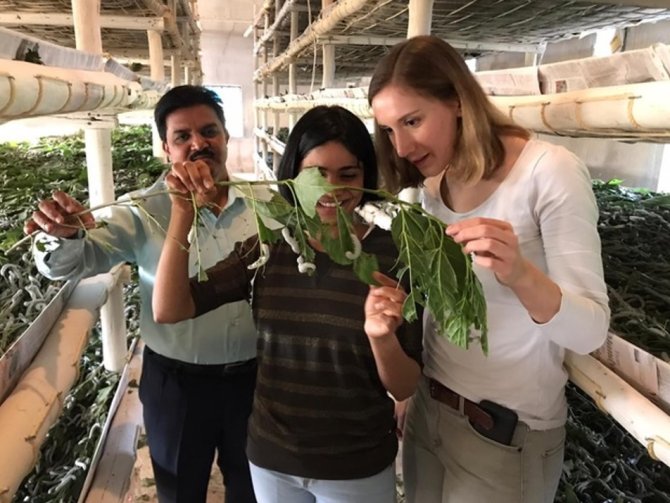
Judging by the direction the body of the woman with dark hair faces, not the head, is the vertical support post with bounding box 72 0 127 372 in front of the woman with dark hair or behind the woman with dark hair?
behind

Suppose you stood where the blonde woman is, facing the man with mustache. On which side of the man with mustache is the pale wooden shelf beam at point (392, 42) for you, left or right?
right

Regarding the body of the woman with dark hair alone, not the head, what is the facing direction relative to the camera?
toward the camera

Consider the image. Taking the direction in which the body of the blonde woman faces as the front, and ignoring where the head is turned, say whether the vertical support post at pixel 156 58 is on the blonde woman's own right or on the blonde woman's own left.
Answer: on the blonde woman's own right

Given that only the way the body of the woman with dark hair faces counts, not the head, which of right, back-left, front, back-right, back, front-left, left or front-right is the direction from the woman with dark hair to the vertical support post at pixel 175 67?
back

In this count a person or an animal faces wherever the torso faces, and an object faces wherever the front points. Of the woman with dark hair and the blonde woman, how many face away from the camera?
0

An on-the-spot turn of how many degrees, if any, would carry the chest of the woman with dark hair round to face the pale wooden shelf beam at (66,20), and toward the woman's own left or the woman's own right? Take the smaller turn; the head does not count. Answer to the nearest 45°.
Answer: approximately 135° to the woman's own right

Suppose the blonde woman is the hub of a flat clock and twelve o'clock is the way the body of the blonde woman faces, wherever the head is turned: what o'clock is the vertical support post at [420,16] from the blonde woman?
The vertical support post is roughly at 4 o'clock from the blonde woman.

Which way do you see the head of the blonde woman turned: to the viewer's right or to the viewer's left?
to the viewer's left

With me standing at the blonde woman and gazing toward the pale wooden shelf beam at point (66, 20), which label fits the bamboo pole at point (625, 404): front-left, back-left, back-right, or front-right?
back-right

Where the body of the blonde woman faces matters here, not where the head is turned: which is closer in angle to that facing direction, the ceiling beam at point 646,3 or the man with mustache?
the man with mustache

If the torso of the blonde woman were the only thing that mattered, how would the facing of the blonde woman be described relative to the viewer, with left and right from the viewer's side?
facing the viewer and to the left of the viewer

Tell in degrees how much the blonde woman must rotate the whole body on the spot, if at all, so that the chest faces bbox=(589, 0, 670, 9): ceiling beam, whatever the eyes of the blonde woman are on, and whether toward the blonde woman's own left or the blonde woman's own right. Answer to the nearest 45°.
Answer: approximately 135° to the blonde woman's own right
